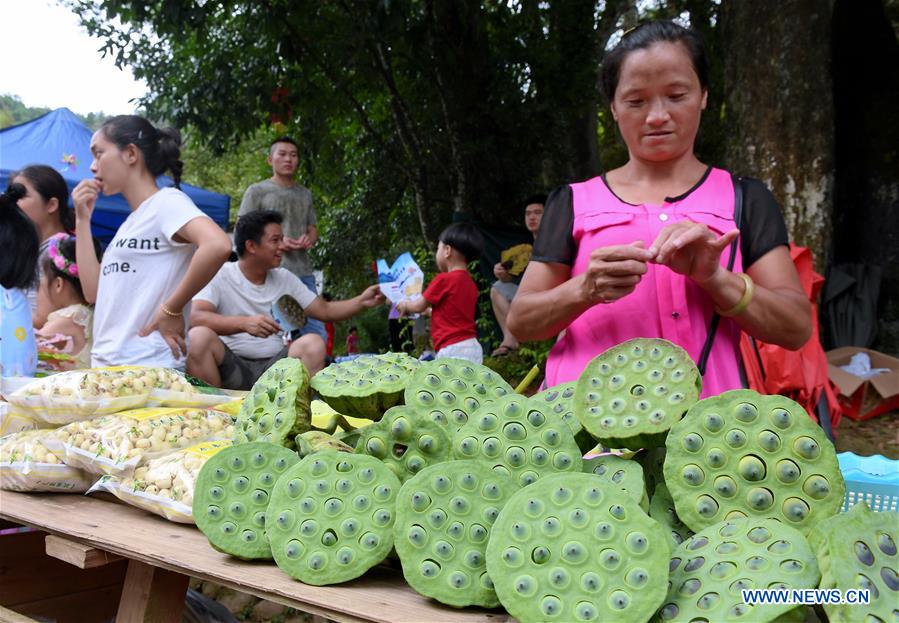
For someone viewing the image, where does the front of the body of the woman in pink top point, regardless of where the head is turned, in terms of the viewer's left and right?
facing the viewer

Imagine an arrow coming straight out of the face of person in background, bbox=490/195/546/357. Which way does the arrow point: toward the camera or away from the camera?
toward the camera

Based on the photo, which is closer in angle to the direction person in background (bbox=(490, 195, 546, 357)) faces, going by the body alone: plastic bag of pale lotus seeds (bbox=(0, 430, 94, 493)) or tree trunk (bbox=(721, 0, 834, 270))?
the plastic bag of pale lotus seeds

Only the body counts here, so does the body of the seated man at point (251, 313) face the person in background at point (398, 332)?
no

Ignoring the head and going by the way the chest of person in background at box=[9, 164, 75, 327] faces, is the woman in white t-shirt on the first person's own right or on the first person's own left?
on the first person's own left

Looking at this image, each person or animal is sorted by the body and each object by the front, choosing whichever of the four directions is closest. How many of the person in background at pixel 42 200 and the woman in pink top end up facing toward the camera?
1

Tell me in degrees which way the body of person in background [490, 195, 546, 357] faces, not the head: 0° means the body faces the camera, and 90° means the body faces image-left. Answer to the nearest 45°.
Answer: approximately 45°

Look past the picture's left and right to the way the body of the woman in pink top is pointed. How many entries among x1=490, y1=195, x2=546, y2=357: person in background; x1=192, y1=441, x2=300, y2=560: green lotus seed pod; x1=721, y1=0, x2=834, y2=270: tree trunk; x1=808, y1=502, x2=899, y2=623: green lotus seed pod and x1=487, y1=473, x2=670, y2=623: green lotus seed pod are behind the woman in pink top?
2

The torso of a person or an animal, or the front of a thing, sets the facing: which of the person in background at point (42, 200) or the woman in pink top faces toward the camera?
the woman in pink top

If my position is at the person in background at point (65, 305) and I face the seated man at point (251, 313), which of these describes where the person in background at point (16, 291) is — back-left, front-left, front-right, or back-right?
back-right
